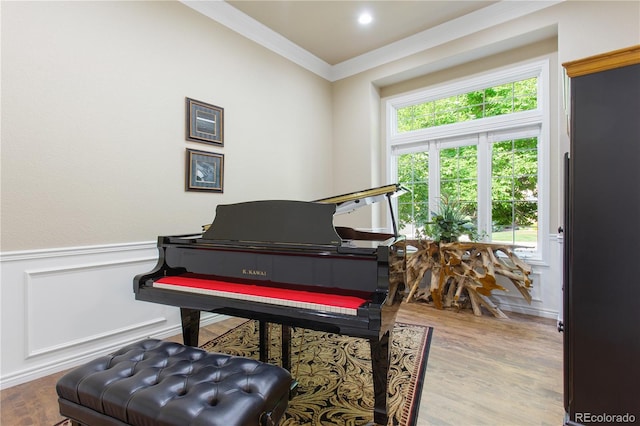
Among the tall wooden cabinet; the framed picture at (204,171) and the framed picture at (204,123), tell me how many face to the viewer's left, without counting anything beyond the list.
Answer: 1

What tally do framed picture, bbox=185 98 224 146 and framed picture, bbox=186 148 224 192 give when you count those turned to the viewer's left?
0

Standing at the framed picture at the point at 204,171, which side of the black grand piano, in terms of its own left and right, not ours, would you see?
right

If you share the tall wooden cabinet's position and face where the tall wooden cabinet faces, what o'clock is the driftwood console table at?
The driftwood console table is roughly at 2 o'clock from the tall wooden cabinet.

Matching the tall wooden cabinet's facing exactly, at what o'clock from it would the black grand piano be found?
The black grand piano is roughly at 11 o'clock from the tall wooden cabinet.

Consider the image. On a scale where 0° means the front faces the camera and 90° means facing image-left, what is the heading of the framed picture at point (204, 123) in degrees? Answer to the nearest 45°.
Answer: approximately 315°

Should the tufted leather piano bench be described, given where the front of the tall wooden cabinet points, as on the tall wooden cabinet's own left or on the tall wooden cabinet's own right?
on the tall wooden cabinet's own left

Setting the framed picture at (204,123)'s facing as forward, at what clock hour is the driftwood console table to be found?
The driftwood console table is roughly at 11 o'clock from the framed picture.

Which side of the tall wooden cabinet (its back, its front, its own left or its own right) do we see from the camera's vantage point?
left

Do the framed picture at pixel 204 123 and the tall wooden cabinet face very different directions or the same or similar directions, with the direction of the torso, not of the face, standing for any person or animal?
very different directions

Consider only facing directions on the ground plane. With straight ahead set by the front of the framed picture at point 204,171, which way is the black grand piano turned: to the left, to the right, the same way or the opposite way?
to the right

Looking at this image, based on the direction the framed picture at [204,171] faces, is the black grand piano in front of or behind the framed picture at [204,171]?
in front

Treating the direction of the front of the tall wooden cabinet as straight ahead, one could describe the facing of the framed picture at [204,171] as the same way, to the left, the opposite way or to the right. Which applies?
the opposite way

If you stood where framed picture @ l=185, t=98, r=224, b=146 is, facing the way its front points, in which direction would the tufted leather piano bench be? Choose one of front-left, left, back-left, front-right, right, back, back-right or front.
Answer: front-right
